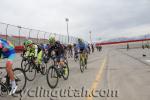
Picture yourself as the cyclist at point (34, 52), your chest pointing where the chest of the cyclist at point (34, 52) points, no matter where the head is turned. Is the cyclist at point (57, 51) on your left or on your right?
on your left

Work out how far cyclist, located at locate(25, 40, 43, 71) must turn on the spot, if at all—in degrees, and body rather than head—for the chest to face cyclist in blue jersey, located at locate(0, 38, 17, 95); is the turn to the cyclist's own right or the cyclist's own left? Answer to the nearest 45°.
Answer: approximately 45° to the cyclist's own left

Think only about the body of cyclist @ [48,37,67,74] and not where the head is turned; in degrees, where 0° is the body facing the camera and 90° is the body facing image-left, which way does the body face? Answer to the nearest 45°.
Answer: approximately 45°

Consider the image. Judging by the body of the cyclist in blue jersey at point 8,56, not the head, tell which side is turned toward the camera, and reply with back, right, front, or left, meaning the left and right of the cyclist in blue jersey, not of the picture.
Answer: left

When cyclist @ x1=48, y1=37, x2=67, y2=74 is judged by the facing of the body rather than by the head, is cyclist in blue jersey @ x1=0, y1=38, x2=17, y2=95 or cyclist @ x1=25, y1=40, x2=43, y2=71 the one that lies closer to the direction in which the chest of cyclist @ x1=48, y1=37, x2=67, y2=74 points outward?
the cyclist in blue jersey

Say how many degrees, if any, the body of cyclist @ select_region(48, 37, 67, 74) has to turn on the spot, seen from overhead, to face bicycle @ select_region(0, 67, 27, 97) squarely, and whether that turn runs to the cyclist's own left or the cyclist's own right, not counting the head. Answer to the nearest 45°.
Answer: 0° — they already face it

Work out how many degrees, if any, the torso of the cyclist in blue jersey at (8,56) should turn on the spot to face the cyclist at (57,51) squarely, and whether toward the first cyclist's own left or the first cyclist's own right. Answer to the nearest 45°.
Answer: approximately 135° to the first cyclist's own right
